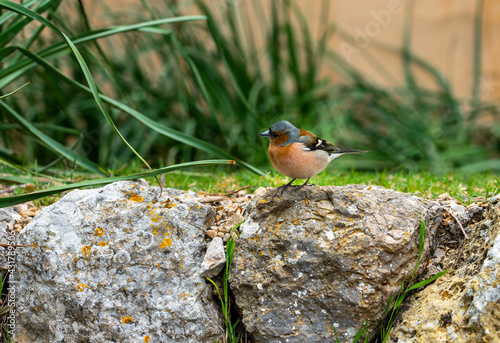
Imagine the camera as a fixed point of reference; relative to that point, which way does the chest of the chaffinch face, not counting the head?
to the viewer's left

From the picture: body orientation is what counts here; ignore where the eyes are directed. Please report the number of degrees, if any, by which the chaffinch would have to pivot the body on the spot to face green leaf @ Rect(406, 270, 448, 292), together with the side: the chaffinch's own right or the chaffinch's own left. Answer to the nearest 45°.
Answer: approximately 135° to the chaffinch's own left

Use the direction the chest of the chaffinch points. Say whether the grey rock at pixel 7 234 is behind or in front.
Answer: in front
